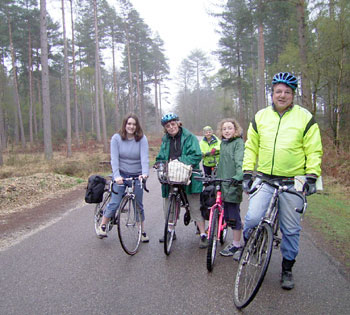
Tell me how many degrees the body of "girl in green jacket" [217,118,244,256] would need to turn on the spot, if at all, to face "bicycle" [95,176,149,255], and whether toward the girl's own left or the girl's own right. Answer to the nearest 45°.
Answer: approximately 45° to the girl's own right

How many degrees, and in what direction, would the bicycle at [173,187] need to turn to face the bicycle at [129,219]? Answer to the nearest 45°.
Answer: approximately 90° to its right

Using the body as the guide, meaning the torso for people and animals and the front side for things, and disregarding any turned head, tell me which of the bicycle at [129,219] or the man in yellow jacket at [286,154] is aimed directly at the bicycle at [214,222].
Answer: the bicycle at [129,219]

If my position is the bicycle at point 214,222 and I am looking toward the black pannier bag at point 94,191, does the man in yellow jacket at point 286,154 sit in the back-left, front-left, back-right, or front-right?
back-left

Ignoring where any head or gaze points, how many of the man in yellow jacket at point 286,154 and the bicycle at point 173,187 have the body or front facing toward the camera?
2

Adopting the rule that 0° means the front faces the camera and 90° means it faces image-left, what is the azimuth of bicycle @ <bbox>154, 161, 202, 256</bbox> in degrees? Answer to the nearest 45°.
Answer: approximately 0°

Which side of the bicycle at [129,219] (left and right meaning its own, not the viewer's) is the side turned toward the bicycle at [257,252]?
front
